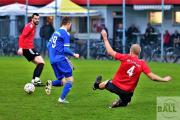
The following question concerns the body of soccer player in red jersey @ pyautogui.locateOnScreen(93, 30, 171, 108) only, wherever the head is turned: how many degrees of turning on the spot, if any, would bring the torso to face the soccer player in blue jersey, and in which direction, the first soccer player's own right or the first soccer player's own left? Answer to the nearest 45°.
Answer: approximately 45° to the first soccer player's own left

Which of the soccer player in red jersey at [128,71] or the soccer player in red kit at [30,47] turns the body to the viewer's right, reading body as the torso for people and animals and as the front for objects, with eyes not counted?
the soccer player in red kit

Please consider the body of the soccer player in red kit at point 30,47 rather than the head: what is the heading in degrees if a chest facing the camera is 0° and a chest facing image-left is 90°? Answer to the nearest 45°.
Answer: approximately 270°

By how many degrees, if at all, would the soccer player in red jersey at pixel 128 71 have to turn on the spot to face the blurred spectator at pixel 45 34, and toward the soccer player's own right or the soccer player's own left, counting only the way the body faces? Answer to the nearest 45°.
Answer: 0° — they already face them

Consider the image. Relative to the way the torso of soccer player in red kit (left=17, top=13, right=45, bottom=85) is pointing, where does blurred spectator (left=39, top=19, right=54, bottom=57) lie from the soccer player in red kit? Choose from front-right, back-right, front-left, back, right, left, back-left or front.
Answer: left

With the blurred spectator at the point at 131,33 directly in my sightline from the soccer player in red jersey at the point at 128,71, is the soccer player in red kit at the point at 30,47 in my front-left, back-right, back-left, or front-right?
front-left

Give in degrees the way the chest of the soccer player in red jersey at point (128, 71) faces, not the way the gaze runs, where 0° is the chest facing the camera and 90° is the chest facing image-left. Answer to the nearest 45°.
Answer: approximately 180°

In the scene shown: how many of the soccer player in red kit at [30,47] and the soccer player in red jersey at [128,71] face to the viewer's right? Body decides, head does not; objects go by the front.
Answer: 1
